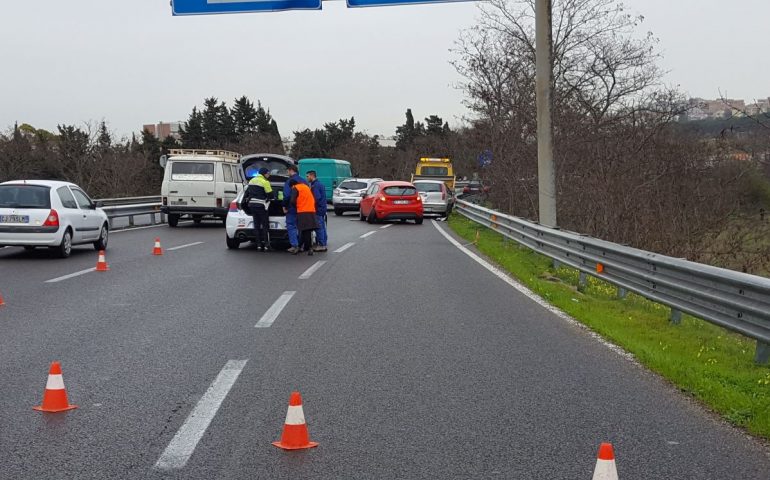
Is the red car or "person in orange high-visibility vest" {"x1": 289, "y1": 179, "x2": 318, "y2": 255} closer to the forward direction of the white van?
the red car

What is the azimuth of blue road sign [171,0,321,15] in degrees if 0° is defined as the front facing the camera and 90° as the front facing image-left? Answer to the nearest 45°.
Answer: approximately 0°

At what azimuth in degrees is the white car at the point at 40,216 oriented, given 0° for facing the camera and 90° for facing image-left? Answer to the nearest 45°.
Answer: approximately 225°

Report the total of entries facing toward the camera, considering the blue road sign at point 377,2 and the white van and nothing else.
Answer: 1

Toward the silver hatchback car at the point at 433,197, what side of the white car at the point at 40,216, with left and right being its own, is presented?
front

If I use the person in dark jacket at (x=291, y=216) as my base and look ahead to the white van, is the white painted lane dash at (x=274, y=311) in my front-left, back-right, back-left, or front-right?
back-left

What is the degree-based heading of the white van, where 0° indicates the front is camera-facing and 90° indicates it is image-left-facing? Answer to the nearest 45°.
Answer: approximately 180°

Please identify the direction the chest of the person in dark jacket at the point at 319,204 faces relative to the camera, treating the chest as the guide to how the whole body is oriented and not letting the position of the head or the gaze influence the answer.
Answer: to the viewer's left

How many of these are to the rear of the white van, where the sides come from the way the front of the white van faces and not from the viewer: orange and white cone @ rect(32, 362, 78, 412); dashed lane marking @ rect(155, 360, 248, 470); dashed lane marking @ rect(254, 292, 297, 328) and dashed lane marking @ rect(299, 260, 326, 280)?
4
